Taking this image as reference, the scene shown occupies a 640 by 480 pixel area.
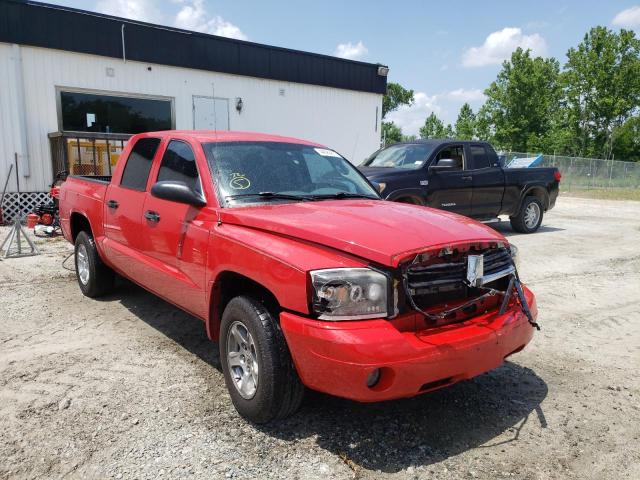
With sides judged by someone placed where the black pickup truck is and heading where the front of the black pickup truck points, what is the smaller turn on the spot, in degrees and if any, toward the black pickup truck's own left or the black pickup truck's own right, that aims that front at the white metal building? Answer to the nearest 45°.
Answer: approximately 45° to the black pickup truck's own right

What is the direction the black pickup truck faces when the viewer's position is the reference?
facing the viewer and to the left of the viewer

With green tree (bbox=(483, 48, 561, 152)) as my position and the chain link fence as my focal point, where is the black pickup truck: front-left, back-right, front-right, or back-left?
front-right

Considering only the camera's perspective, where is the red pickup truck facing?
facing the viewer and to the right of the viewer

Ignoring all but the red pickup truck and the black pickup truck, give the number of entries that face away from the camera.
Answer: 0

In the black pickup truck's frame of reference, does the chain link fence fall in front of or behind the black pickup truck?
behind

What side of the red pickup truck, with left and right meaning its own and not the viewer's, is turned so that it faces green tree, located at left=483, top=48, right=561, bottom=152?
left

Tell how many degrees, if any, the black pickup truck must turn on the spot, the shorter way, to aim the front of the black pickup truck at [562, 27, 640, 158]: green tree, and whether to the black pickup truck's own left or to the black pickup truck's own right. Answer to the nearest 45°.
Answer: approximately 135° to the black pickup truck's own right

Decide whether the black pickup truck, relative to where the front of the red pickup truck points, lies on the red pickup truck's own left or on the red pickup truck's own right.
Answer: on the red pickup truck's own left

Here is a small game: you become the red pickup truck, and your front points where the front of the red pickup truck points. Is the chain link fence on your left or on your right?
on your left

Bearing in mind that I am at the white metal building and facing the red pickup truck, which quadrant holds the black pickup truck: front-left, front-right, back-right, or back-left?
front-left
